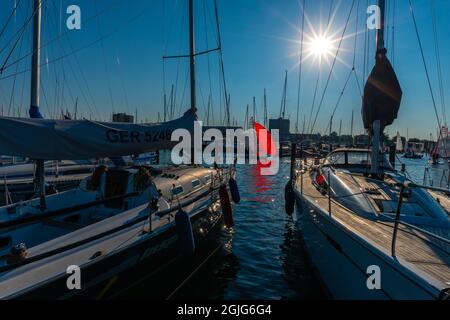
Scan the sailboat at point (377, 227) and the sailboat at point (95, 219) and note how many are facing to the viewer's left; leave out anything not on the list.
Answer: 0

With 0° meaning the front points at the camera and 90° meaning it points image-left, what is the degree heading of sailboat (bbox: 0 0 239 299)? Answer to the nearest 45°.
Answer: approximately 225°

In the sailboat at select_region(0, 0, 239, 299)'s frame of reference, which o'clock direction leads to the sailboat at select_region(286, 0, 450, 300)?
the sailboat at select_region(286, 0, 450, 300) is roughly at 2 o'clock from the sailboat at select_region(0, 0, 239, 299).
